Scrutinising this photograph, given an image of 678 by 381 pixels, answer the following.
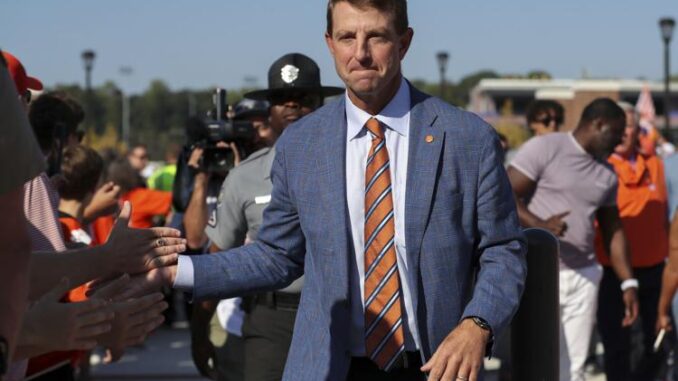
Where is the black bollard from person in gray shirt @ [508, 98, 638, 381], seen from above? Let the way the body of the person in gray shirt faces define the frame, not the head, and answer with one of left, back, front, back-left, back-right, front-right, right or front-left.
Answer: front-right

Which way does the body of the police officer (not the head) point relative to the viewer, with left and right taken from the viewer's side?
facing the viewer

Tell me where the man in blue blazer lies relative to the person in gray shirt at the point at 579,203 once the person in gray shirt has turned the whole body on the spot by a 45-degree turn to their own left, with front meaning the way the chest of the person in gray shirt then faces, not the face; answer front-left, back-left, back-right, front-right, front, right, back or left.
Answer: right

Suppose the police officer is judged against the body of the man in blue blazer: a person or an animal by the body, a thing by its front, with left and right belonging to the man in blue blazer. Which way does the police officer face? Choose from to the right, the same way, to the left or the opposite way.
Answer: the same way

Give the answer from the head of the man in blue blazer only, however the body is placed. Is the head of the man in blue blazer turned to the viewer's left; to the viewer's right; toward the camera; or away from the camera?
toward the camera

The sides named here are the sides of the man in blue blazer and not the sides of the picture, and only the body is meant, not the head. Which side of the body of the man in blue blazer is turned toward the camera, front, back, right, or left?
front

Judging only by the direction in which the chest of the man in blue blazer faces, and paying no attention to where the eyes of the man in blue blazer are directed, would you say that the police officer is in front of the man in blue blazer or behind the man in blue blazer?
behind

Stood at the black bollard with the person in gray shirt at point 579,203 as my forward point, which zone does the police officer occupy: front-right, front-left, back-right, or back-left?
front-left

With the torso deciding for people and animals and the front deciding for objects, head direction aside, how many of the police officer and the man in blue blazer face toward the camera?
2
